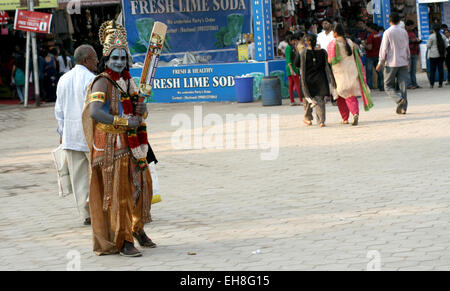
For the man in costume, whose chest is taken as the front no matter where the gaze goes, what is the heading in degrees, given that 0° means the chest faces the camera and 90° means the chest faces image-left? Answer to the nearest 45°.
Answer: approximately 315°

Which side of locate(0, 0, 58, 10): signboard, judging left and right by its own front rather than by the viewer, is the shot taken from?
front

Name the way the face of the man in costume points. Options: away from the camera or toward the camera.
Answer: toward the camera

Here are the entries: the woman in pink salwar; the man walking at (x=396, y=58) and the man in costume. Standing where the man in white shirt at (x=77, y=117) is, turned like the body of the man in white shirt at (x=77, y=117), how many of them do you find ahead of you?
2

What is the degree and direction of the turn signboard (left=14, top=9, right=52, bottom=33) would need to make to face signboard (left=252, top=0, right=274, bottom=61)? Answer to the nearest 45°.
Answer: approximately 45° to its left

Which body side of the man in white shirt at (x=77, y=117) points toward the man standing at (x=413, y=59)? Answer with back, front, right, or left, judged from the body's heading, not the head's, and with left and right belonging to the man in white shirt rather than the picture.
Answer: front

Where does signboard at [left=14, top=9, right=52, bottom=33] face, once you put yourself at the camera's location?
facing the viewer

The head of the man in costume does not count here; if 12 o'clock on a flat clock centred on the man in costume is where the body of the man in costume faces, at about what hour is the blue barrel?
The blue barrel is roughly at 8 o'clock from the man in costume.

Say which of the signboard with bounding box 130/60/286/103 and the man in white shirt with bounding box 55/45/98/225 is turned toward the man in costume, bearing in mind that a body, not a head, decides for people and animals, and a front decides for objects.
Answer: the signboard

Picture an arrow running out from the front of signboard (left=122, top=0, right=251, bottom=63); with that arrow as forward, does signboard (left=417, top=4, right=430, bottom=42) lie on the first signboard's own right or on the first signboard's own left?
on the first signboard's own left

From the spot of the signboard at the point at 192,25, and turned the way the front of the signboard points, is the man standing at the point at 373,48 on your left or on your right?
on your left

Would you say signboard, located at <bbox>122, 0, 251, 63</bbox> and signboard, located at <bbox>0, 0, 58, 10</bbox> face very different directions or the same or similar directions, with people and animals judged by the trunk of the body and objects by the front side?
same or similar directions

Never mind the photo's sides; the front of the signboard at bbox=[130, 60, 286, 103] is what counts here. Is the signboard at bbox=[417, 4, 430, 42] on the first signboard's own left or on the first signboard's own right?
on the first signboard's own left

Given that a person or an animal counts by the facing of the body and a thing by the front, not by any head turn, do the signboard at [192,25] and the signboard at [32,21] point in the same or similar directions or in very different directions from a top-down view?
same or similar directions

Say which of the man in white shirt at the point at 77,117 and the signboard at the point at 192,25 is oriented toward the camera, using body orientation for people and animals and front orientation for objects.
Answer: the signboard
